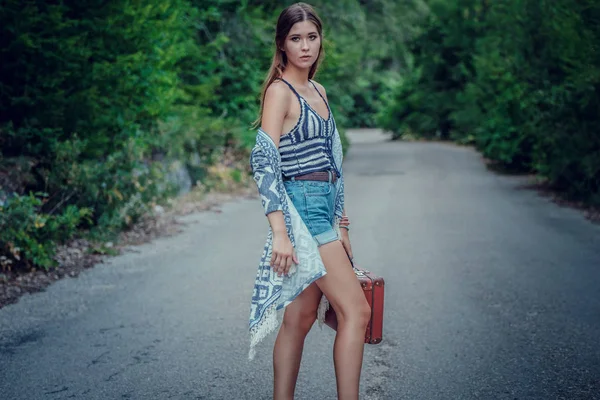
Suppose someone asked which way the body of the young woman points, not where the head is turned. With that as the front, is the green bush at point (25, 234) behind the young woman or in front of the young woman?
behind

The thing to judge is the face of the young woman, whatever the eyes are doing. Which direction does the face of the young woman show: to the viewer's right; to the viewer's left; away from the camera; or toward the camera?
toward the camera

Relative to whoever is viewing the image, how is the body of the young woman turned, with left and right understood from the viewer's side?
facing the viewer and to the right of the viewer
